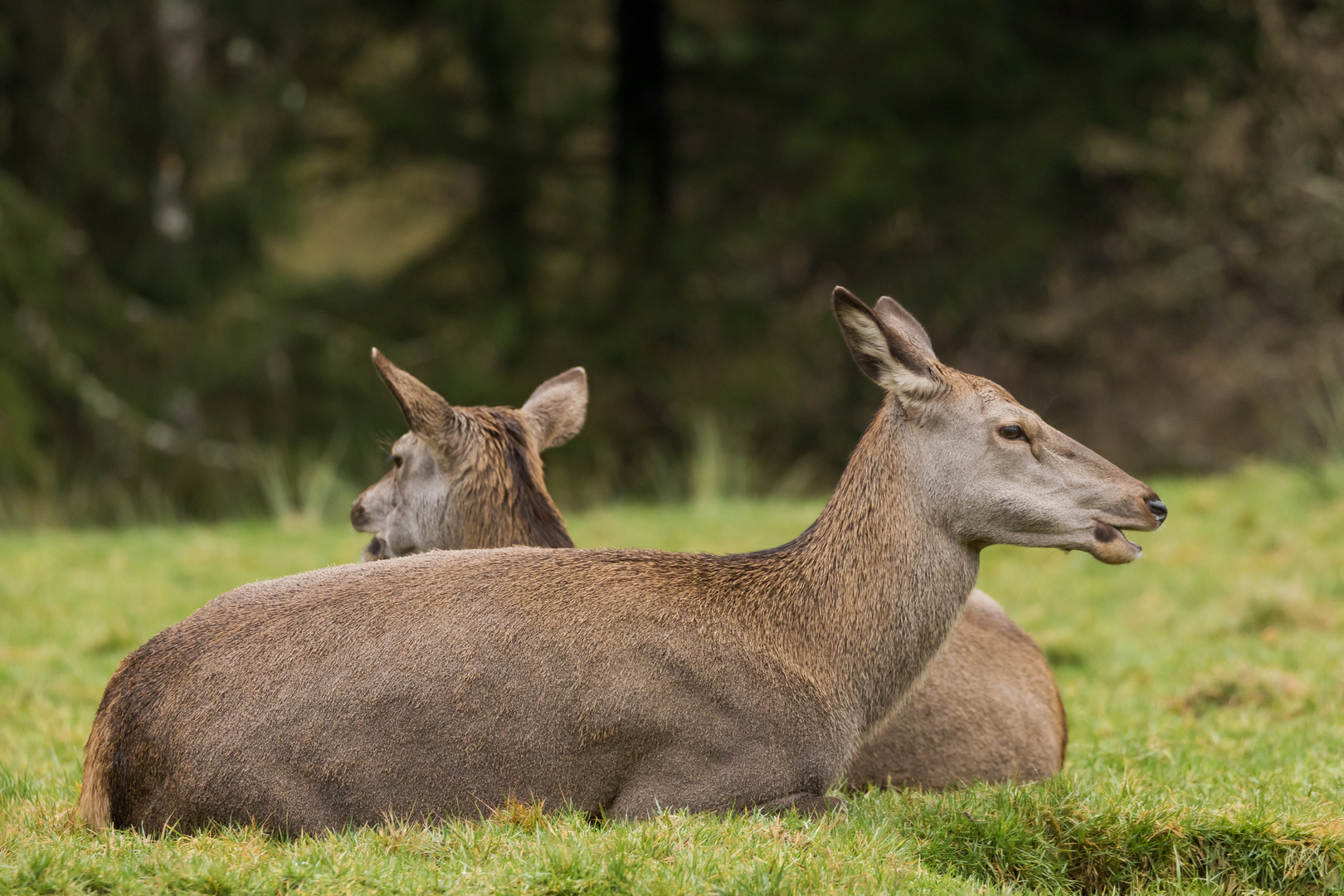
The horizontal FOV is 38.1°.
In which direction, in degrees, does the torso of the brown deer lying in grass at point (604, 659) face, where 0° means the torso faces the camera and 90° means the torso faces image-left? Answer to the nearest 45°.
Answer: approximately 270°

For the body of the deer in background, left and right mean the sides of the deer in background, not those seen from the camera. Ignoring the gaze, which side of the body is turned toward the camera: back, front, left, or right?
left

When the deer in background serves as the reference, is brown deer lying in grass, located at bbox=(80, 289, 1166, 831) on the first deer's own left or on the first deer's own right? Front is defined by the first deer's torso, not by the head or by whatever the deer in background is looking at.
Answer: on the first deer's own left

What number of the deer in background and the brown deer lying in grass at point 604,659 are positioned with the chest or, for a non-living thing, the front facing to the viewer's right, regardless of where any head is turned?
1

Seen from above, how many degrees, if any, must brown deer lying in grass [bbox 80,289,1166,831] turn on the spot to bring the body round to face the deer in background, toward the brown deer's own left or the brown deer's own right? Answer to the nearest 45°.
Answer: approximately 45° to the brown deer's own left

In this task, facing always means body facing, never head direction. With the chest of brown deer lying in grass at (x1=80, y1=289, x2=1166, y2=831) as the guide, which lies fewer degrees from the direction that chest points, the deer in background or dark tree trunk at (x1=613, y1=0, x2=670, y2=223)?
the deer in background

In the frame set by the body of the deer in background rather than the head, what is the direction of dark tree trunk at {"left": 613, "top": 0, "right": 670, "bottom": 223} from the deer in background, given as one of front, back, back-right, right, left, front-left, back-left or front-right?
right

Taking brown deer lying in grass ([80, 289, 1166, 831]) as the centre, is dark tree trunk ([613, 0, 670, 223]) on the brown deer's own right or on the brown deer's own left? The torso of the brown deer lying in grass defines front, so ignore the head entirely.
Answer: on the brown deer's own left

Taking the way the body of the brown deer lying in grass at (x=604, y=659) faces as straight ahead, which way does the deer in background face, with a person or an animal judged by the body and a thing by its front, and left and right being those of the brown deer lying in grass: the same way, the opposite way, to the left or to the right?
the opposite way
